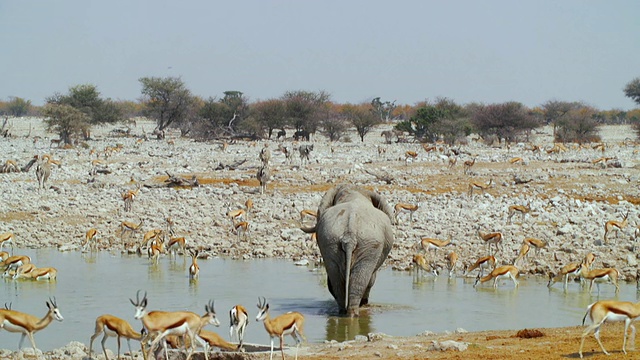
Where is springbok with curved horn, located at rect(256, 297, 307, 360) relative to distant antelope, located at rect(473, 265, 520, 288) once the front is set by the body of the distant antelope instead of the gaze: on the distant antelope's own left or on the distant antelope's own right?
on the distant antelope's own left

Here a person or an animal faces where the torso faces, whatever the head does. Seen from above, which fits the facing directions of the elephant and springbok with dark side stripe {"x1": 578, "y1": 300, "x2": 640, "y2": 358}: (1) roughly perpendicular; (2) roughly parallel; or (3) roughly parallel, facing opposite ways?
roughly perpendicular

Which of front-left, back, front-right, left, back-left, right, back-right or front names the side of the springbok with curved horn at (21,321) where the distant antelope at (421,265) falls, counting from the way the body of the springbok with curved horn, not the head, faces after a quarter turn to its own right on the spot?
back-left

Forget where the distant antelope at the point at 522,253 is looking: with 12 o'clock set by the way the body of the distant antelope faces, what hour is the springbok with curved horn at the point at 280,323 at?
The springbok with curved horn is roughly at 11 o'clock from the distant antelope.

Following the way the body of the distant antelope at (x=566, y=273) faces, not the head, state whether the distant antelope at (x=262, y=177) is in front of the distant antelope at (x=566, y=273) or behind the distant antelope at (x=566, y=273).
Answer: in front

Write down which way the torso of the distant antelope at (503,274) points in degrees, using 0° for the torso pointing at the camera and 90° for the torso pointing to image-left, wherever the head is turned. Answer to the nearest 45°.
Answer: approximately 90°
